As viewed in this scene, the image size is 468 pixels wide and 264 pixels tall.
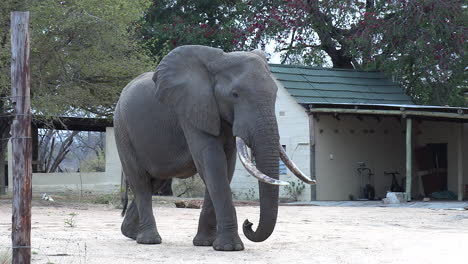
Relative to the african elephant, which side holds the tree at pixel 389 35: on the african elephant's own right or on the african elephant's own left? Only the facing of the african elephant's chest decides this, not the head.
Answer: on the african elephant's own left

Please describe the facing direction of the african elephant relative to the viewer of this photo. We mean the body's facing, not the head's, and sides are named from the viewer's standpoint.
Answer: facing the viewer and to the right of the viewer

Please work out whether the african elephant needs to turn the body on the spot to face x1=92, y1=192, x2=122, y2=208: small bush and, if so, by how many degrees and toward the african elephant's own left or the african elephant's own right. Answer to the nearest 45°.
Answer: approximately 135° to the african elephant's own left

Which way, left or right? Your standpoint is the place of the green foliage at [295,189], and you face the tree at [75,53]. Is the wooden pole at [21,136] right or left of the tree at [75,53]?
left

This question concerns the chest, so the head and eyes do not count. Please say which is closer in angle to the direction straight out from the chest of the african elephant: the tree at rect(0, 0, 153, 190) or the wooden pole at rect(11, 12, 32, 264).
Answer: the wooden pole

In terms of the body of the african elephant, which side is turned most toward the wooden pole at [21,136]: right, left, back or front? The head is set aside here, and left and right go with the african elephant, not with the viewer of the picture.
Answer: right

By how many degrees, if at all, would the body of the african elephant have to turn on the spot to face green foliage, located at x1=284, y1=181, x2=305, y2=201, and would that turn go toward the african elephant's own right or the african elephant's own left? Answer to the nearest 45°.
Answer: approximately 135° to the african elephant's own left

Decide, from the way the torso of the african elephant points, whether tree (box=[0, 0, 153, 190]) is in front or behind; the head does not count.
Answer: behind

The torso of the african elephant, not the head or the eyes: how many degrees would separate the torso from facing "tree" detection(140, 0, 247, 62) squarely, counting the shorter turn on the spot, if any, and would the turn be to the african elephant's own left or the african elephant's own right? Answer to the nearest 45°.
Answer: approximately 135° to the african elephant's own left
